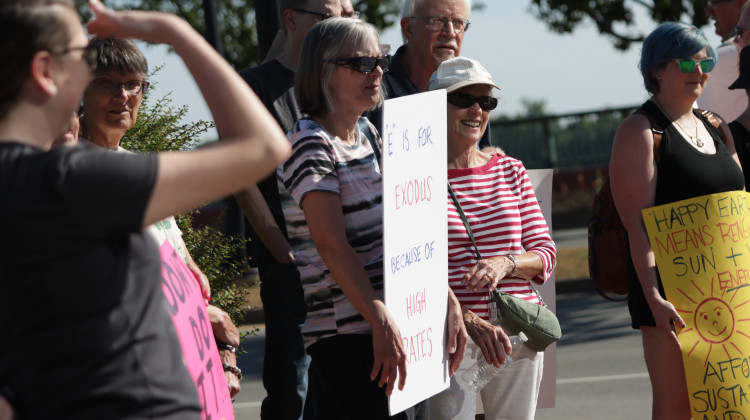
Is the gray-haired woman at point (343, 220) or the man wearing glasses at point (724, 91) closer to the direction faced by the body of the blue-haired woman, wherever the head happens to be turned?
the gray-haired woman

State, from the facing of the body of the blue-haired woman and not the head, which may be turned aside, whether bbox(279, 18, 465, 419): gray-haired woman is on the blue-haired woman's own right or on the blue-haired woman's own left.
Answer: on the blue-haired woman's own right

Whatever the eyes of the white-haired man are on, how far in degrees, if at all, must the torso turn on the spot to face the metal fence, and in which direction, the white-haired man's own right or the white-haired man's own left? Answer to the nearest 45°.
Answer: approximately 135° to the white-haired man's own left

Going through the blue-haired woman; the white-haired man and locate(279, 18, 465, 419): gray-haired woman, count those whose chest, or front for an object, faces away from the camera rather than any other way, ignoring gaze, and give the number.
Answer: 0

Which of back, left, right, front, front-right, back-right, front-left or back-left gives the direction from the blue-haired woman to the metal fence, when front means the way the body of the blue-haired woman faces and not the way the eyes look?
back-left

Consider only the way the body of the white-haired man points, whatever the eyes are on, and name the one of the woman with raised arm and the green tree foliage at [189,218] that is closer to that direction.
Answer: the woman with raised arm

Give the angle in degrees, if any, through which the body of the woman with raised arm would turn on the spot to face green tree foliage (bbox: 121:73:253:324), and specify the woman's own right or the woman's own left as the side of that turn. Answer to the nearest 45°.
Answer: approximately 45° to the woman's own left

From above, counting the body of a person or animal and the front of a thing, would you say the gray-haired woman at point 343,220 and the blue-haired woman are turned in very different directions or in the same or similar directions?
same or similar directions
